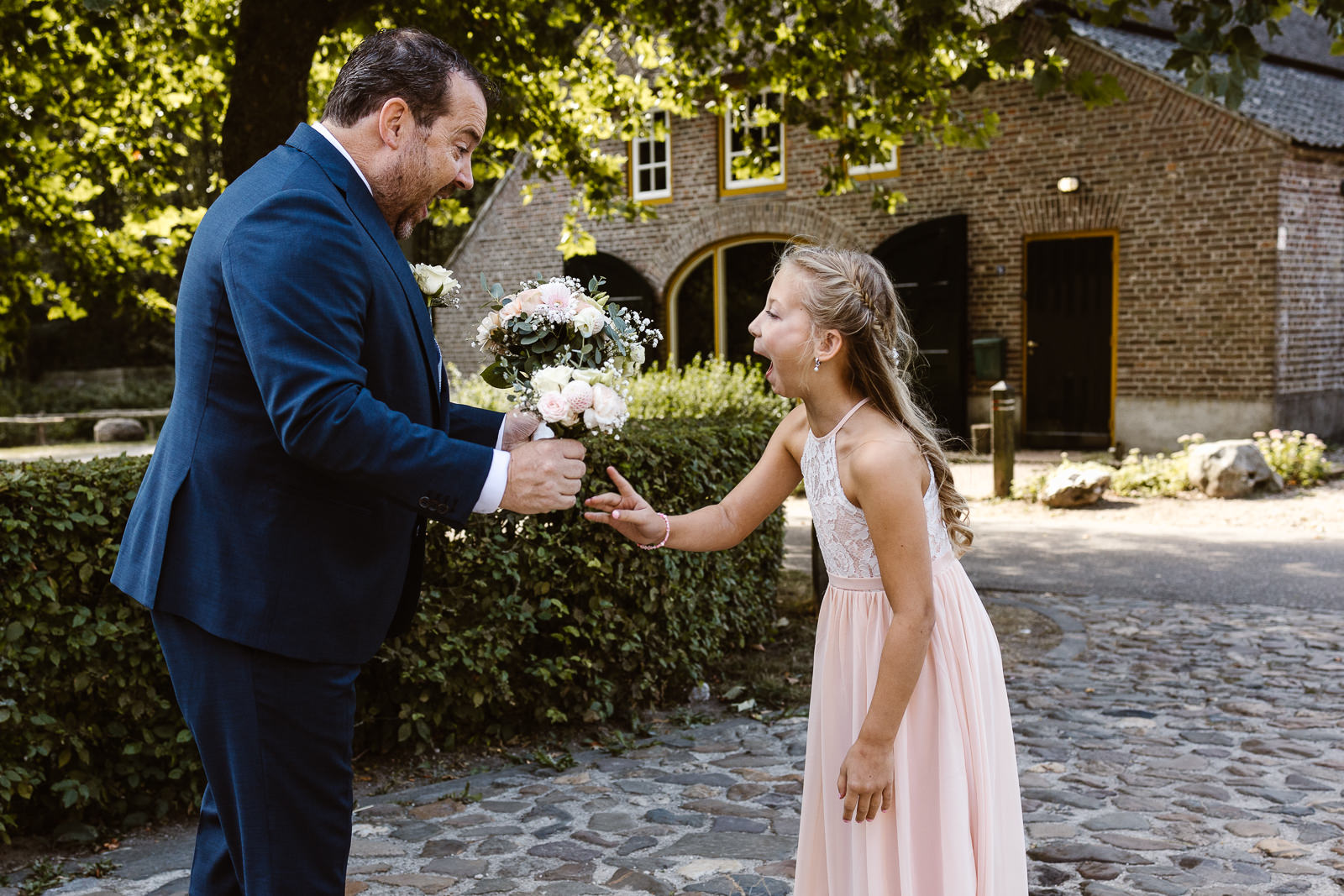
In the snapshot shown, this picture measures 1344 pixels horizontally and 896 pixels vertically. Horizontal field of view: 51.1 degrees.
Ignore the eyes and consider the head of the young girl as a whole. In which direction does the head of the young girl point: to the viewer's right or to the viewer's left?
to the viewer's left

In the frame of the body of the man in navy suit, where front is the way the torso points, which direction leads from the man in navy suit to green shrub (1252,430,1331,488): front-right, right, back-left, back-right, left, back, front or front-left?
front-left

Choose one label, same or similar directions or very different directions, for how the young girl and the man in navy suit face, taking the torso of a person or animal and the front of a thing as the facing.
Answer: very different directions

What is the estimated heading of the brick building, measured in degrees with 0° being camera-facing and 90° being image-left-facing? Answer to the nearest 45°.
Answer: approximately 45°

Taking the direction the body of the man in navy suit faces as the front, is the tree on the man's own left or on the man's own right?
on the man's own left

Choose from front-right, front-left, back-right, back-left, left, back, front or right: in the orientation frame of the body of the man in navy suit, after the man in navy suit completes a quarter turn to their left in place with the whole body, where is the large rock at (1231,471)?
front-right

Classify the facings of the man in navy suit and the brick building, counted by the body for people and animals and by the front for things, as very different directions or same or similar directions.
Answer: very different directions

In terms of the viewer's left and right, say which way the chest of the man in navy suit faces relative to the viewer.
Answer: facing to the right of the viewer

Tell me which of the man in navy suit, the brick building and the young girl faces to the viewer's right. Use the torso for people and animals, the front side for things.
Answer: the man in navy suit

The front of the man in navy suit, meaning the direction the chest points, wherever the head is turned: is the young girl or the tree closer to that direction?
the young girl

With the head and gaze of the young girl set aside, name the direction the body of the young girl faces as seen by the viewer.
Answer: to the viewer's left

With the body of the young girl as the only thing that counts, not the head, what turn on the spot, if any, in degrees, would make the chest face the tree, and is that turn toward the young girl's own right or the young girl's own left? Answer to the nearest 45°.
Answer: approximately 45° to the young girl's own right

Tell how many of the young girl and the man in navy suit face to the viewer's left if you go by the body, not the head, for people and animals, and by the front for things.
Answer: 1

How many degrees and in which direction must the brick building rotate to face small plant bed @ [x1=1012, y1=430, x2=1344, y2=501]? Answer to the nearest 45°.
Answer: approximately 45° to its left

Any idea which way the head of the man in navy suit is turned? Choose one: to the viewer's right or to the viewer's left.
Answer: to the viewer's right

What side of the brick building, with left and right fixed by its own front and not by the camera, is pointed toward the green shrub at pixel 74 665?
front
